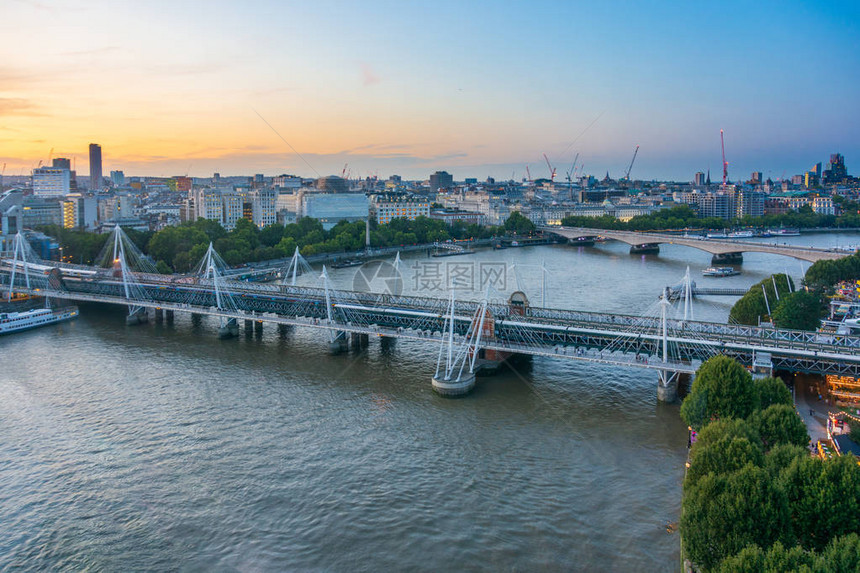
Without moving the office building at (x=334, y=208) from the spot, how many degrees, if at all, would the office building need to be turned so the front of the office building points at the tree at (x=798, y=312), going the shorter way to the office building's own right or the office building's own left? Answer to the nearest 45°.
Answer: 0° — it already faces it

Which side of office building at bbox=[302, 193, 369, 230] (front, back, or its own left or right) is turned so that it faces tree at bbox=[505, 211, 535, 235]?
left

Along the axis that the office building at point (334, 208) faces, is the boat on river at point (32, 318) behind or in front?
in front

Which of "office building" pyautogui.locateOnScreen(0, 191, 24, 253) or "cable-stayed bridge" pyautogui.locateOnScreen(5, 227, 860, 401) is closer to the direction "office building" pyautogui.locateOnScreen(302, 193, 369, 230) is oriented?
the cable-stayed bridge

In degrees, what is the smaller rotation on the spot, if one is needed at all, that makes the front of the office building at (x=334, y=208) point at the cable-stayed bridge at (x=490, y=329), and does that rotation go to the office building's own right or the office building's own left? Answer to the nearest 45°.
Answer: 0° — it already faces it

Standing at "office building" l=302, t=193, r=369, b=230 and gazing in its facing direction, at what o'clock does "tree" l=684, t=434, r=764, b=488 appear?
The tree is roughly at 12 o'clock from the office building.

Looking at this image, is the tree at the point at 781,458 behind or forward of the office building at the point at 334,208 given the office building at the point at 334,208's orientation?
forward

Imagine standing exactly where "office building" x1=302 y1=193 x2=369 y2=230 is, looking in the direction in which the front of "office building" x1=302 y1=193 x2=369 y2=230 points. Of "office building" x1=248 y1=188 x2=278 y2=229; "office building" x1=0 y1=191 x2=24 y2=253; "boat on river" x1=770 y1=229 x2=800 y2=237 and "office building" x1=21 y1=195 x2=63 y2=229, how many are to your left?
1

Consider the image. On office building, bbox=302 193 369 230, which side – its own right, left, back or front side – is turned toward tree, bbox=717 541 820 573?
front

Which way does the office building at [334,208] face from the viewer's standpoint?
toward the camera

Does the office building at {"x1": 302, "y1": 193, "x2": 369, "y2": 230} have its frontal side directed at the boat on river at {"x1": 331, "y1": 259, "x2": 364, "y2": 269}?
yes

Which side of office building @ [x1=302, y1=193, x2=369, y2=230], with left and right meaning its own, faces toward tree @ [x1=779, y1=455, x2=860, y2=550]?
front

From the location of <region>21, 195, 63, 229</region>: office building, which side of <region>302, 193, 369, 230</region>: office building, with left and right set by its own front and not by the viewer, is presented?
right
